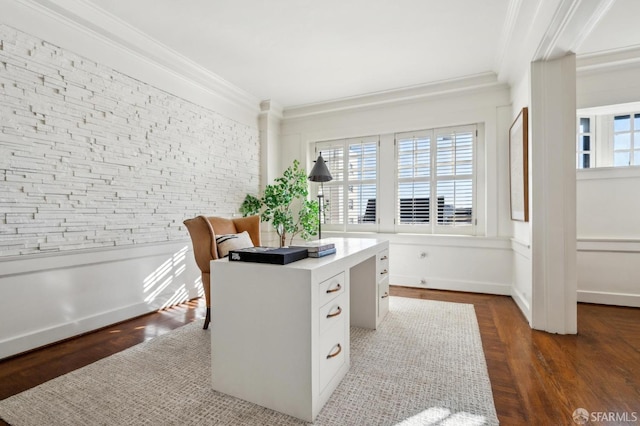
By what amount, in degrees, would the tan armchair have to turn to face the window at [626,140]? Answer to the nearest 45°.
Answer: approximately 45° to its left

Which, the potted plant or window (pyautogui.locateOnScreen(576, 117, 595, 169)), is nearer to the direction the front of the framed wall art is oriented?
the potted plant

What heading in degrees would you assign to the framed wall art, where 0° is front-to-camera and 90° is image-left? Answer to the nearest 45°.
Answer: approximately 90°

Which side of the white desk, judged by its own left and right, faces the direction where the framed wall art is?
left

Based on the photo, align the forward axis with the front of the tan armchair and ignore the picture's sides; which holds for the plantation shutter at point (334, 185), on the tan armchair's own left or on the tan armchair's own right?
on the tan armchair's own left

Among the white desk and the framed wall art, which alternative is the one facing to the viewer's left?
the framed wall art

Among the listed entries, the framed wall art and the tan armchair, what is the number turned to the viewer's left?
1

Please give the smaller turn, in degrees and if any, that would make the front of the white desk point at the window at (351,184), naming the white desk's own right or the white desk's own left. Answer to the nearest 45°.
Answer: approximately 135° to the white desk's own left

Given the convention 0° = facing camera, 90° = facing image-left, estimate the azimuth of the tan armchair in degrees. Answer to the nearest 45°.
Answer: approximately 315°

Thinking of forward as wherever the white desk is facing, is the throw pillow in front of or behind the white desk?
behind

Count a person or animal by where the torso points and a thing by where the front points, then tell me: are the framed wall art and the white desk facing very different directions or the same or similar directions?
very different directions
